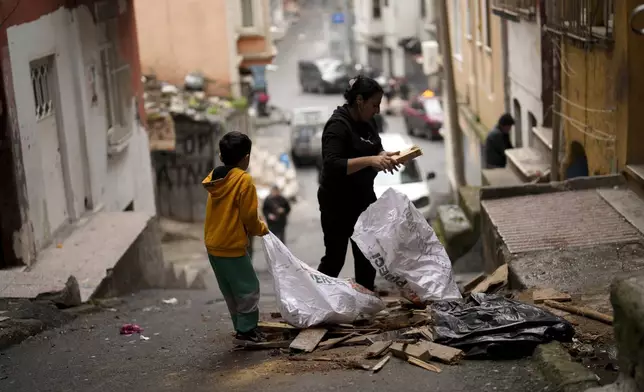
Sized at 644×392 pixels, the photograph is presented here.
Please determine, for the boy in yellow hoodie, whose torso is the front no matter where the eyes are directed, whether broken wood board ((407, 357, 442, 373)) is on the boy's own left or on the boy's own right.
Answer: on the boy's own right

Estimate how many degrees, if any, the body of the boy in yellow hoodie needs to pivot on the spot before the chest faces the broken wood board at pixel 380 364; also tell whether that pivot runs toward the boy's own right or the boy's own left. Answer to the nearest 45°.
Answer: approximately 90° to the boy's own right

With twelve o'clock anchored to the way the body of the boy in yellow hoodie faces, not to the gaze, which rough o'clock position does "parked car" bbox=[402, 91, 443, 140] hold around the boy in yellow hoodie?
The parked car is roughly at 11 o'clock from the boy in yellow hoodie.

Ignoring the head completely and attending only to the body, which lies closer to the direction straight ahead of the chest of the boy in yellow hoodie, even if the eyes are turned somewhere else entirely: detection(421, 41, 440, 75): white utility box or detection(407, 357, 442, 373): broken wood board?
the white utility box

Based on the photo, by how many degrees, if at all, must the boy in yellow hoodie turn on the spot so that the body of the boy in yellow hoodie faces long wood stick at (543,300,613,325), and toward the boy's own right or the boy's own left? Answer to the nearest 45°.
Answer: approximately 45° to the boy's own right

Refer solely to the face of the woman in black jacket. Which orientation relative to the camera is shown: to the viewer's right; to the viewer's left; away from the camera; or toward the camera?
to the viewer's right

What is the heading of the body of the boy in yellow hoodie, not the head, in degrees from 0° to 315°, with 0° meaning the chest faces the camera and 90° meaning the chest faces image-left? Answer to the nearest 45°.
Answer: approximately 225°

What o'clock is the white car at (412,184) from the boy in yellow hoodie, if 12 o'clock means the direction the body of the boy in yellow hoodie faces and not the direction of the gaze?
The white car is roughly at 11 o'clock from the boy in yellow hoodie.

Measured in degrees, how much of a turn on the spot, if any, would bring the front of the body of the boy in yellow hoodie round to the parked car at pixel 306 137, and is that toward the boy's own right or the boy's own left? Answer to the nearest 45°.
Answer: approximately 45° to the boy's own left

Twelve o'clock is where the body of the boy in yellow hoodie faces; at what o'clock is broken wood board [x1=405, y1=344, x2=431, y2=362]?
The broken wood board is roughly at 3 o'clock from the boy in yellow hoodie.

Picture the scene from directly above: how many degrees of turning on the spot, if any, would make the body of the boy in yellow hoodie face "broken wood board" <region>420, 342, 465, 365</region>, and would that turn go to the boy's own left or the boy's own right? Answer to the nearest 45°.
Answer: approximately 90° to the boy's own right

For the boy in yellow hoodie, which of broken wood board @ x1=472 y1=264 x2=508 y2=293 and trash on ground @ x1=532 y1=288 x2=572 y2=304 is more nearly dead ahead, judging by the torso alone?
the broken wood board
